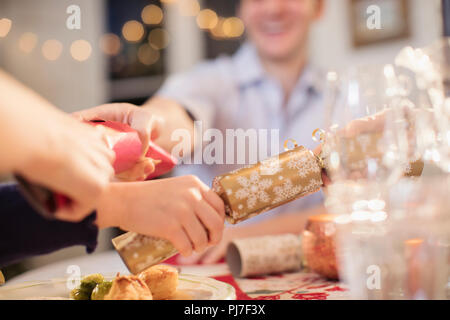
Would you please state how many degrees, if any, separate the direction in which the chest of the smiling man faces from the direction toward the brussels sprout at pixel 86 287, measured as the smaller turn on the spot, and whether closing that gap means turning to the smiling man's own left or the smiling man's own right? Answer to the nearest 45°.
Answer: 0° — they already face it

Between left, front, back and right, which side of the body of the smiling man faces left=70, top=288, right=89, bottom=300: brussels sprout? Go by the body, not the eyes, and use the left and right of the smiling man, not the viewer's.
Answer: front

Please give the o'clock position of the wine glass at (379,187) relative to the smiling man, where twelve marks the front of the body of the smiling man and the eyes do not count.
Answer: The wine glass is roughly at 12 o'clock from the smiling man.

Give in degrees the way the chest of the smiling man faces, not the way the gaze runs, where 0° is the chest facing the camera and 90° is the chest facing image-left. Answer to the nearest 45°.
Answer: approximately 0°

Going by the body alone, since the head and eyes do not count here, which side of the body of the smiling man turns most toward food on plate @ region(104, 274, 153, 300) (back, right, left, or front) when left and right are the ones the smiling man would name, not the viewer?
front
